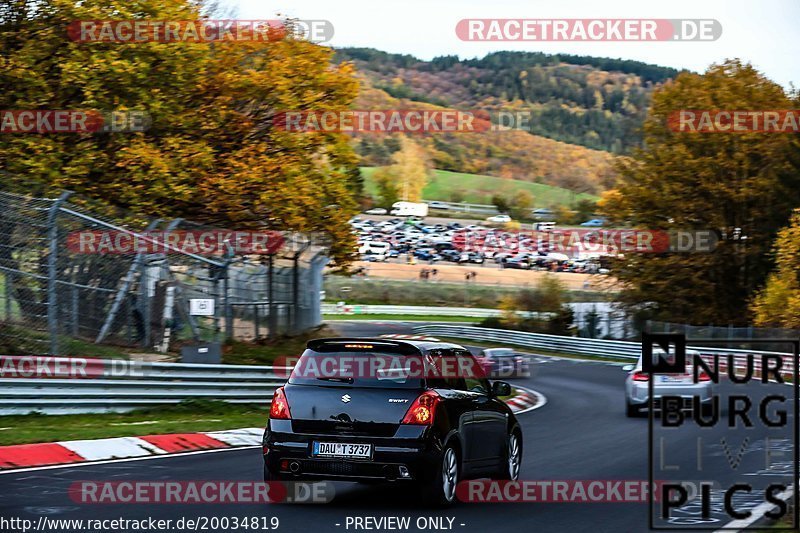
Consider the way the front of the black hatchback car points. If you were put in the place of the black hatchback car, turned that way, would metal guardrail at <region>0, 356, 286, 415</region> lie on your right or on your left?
on your left

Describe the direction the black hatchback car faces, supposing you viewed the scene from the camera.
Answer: facing away from the viewer and to the right of the viewer

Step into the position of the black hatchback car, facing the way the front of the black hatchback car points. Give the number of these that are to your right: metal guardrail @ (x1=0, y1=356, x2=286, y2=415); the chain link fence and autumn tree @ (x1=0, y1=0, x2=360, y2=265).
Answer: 0

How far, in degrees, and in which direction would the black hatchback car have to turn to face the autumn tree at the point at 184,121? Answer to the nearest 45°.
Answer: approximately 45° to its left

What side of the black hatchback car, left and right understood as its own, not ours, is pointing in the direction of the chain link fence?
left
